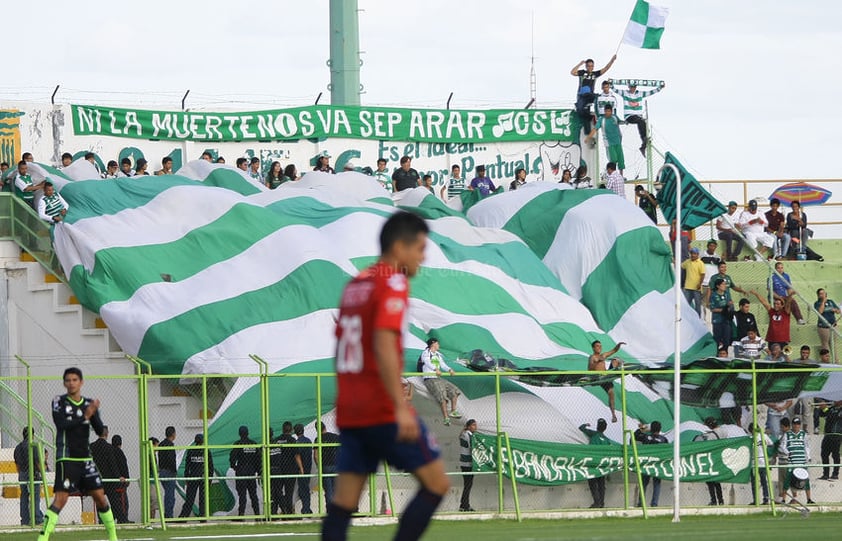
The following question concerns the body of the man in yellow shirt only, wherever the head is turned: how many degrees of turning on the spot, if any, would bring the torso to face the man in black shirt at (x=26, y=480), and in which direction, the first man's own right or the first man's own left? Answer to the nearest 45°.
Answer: approximately 45° to the first man's own right

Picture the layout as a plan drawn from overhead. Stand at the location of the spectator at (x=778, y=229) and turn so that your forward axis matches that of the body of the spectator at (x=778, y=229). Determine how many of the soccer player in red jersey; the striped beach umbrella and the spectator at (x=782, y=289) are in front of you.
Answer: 2

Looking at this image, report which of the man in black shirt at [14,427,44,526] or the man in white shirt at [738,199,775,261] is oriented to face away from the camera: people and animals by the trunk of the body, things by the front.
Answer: the man in black shirt

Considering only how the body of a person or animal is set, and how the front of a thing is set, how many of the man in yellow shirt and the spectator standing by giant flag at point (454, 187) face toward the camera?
2

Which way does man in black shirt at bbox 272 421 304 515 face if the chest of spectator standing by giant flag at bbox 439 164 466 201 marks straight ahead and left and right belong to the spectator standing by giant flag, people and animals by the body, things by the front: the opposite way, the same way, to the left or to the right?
the opposite way

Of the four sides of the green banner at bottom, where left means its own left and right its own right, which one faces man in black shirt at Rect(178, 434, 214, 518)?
right

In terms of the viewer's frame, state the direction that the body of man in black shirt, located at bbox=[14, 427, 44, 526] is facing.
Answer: away from the camera

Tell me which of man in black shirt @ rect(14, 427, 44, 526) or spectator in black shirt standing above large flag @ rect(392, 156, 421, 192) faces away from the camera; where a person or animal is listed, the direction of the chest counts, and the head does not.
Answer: the man in black shirt

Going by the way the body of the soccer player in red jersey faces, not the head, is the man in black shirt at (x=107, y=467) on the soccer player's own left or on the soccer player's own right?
on the soccer player's own left

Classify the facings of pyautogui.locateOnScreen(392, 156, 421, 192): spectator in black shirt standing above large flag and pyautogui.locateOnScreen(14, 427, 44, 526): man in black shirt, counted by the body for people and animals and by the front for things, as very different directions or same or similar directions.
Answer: very different directions

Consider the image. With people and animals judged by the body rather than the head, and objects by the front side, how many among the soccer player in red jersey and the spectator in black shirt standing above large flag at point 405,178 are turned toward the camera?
1

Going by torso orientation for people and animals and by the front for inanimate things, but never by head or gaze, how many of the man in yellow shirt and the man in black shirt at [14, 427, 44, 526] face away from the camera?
1
